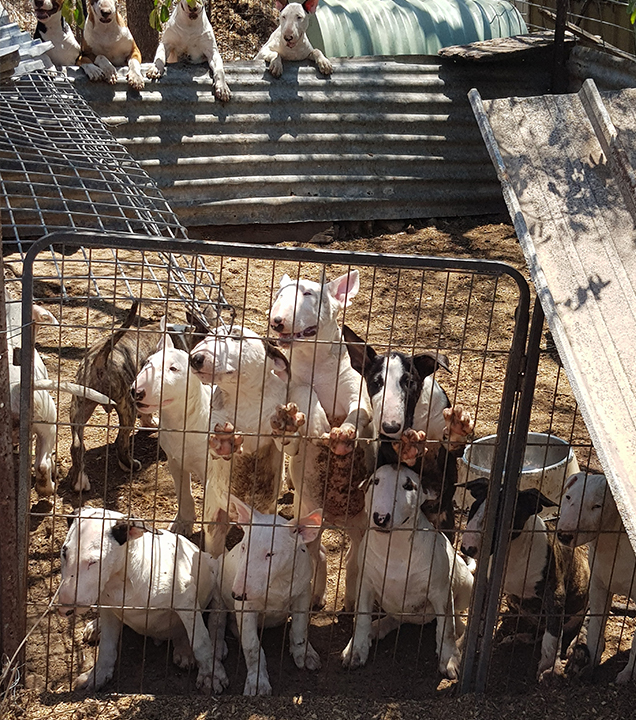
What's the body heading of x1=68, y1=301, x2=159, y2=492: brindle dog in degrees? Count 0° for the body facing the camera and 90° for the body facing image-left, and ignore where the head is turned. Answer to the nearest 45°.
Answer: approximately 225°

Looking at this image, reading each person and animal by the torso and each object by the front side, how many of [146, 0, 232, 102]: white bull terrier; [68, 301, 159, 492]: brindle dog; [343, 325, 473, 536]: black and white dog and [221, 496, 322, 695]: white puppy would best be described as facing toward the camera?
3

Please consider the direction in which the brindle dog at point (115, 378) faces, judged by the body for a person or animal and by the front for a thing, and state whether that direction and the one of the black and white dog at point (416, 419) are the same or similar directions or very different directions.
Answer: very different directions

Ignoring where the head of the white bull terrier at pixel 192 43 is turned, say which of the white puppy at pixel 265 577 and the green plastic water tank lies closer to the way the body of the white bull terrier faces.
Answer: the white puppy

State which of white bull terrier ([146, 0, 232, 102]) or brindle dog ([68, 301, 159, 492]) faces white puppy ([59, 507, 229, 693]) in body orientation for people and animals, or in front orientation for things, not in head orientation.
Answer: the white bull terrier

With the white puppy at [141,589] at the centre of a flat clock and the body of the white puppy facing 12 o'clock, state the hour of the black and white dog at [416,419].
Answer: The black and white dog is roughly at 7 o'clock from the white puppy.

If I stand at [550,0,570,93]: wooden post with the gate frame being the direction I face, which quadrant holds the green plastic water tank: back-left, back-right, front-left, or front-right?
back-right

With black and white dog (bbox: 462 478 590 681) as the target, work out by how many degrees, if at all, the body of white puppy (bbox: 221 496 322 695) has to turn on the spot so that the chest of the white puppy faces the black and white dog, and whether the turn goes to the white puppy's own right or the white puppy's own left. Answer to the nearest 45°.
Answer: approximately 90° to the white puppy's own left

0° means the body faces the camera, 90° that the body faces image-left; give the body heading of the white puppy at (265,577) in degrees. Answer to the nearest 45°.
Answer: approximately 0°
